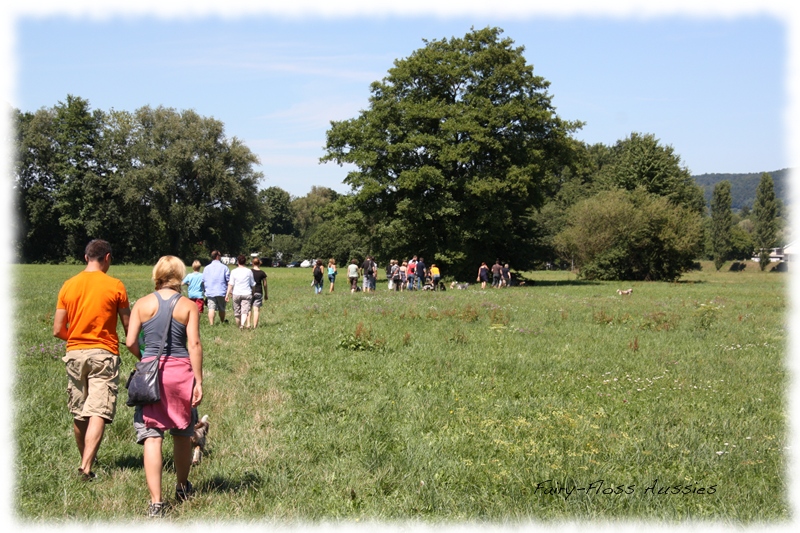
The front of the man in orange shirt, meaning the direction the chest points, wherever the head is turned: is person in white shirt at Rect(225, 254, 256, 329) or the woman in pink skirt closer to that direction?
the person in white shirt

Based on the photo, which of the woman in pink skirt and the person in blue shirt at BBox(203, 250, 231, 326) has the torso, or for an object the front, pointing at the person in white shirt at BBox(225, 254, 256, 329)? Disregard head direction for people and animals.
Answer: the woman in pink skirt

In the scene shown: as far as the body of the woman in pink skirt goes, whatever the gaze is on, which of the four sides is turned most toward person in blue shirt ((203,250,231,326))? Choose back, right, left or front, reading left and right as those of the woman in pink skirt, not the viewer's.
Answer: front

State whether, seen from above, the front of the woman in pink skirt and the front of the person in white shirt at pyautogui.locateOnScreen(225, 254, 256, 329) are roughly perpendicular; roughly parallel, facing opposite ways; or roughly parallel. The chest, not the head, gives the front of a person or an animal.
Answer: roughly parallel

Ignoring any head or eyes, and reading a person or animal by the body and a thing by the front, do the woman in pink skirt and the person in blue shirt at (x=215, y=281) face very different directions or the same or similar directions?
same or similar directions

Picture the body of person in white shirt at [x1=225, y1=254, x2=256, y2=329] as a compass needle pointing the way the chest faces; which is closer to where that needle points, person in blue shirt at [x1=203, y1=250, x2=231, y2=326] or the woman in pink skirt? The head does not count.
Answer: the person in blue shirt

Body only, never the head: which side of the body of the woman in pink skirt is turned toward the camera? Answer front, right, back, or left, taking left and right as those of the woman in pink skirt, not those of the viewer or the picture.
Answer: back

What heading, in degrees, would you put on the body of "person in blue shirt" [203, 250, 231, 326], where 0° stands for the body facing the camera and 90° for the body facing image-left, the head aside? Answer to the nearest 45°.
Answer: approximately 180°

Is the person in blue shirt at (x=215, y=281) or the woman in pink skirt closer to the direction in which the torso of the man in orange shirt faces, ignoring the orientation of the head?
the person in blue shirt

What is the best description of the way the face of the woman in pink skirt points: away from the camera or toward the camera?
away from the camera

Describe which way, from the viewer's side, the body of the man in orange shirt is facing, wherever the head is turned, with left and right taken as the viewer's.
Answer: facing away from the viewer

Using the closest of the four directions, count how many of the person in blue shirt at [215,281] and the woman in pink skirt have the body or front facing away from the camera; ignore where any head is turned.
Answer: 2

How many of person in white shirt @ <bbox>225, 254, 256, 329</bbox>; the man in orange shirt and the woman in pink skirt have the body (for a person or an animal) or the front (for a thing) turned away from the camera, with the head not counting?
3

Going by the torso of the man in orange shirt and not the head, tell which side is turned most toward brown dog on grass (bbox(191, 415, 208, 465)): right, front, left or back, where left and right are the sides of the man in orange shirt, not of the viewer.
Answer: right

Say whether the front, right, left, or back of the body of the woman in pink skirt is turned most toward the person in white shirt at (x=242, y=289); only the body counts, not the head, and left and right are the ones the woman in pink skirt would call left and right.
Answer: front

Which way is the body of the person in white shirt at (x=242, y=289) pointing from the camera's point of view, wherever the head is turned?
away from the camera

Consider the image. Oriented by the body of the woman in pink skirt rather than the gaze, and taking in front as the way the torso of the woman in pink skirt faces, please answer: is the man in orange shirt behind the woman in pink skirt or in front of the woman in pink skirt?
in front
